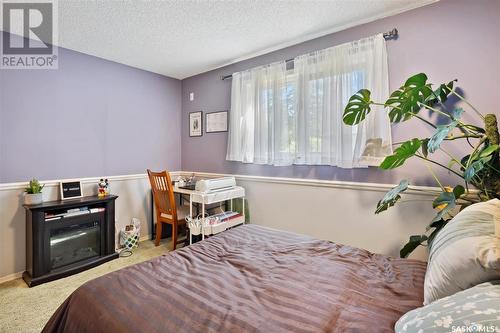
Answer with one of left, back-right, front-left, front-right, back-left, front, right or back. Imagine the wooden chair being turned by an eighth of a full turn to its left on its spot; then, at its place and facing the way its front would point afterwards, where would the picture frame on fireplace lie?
left

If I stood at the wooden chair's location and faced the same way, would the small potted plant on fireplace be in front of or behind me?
behind

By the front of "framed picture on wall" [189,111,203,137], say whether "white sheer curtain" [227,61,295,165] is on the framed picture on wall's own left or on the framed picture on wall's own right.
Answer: on the framed picture on wall's own left

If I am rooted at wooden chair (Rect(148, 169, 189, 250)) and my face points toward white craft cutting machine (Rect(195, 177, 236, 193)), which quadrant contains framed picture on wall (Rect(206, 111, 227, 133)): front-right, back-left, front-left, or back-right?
front-left

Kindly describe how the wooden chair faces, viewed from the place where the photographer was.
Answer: facing away from the viewer and to the right of the viewer

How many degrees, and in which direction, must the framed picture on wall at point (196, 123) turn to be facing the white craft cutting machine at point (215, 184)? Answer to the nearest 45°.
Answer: approximately 45° to its left

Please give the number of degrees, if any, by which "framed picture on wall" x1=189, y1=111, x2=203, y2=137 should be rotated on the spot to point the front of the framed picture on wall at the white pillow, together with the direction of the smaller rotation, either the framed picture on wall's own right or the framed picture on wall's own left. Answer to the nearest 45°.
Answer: approximately 45° to the framed picture on wall's own left

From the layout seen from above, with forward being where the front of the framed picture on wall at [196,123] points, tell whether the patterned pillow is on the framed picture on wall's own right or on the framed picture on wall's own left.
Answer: on the framed picture on wall's own left

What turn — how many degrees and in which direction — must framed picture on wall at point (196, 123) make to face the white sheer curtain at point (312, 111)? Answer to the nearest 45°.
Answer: approximately 90° to its left

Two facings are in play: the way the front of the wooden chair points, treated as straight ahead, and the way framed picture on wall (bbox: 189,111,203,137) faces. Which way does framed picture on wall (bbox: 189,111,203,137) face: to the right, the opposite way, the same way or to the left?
the opposite way
